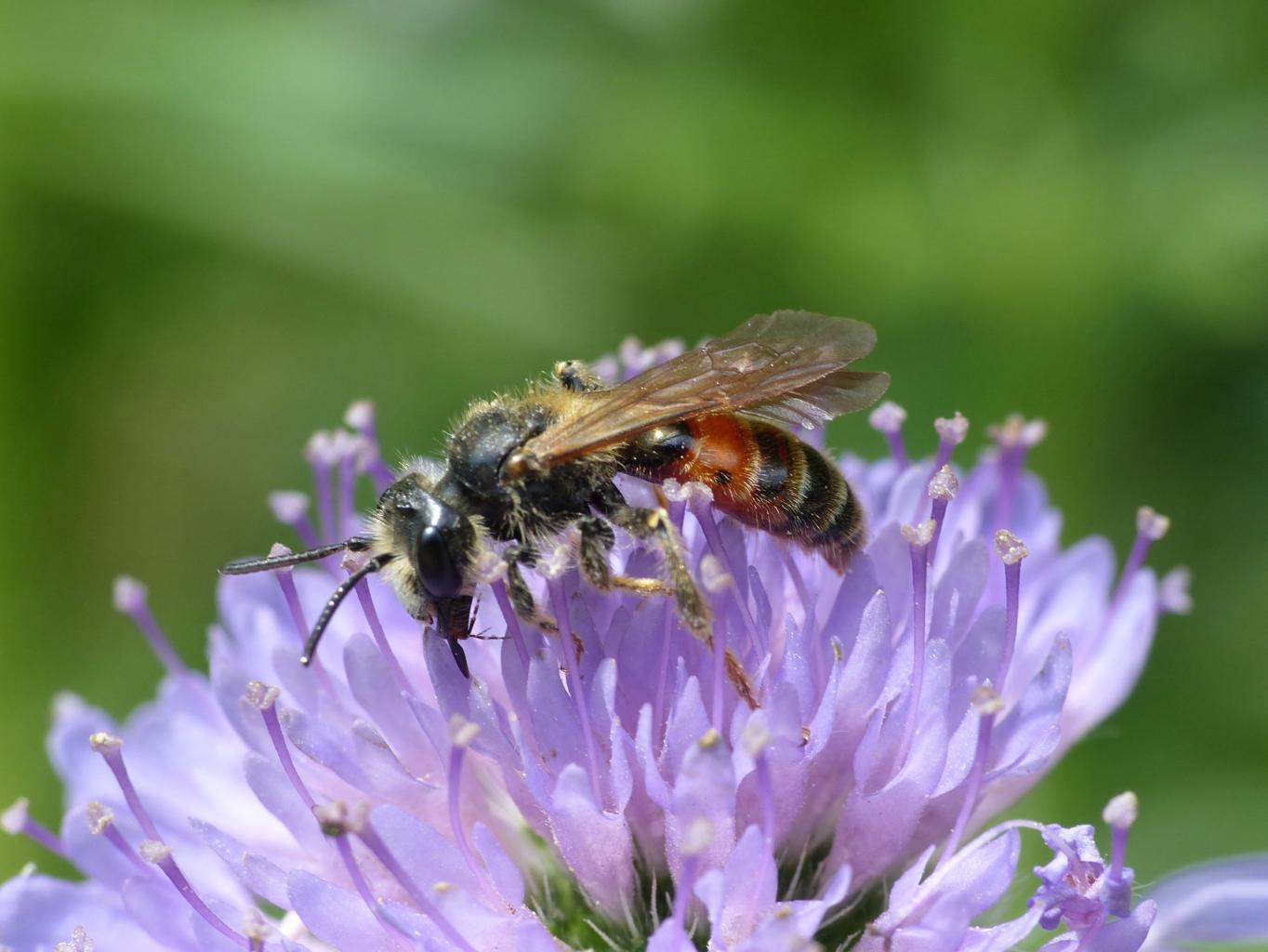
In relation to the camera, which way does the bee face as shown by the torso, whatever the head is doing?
to the viewer's left
